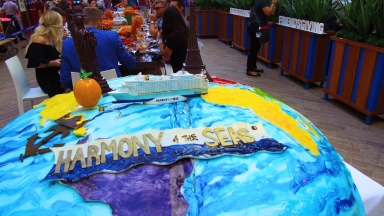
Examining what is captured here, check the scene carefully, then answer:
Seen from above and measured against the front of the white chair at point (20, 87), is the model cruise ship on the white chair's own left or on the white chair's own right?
on the white chair's own right

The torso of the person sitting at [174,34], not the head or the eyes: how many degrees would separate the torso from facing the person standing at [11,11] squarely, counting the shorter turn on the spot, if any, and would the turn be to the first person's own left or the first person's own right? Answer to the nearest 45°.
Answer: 0° — they already face them

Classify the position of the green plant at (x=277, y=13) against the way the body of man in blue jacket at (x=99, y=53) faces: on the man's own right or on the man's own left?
on the man's own right

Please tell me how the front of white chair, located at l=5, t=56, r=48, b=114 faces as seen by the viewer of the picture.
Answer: facing to the right of the viewer

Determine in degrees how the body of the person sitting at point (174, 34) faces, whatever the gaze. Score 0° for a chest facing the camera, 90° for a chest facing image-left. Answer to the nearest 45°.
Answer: approximately 135°

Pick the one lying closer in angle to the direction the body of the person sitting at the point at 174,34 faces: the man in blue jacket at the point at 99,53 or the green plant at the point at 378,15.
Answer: the man in blue jacket

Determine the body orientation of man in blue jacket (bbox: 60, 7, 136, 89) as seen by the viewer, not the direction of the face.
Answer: away from the camera

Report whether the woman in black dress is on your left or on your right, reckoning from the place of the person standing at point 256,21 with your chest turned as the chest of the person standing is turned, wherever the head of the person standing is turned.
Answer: on your right

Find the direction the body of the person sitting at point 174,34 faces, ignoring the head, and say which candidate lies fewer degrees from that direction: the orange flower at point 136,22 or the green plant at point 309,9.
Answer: the orange flower
